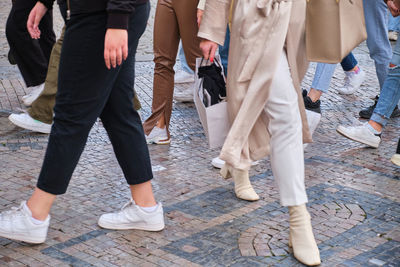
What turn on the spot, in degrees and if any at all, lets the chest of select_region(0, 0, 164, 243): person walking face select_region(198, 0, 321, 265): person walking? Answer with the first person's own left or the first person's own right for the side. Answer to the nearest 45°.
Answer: approximately 180°

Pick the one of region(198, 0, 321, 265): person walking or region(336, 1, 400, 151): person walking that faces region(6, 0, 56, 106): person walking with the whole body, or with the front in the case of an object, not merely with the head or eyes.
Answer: region(336, 1, 400, 151): person walking

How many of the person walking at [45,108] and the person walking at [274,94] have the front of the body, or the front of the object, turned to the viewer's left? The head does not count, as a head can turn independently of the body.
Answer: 1

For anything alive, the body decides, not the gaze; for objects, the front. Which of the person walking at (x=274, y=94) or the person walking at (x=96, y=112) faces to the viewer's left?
the person walking at (x=96, y=112)

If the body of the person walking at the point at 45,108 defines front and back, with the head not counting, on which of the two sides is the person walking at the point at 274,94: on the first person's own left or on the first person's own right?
on the first person's own left

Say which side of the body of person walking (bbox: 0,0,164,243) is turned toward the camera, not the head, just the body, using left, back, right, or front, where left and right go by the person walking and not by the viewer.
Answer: left

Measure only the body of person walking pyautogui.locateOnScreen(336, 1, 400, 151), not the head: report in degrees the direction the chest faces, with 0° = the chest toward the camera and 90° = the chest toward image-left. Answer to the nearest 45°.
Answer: approximately 90°

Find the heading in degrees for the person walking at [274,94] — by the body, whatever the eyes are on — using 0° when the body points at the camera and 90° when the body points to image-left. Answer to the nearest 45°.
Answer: approximately 315°

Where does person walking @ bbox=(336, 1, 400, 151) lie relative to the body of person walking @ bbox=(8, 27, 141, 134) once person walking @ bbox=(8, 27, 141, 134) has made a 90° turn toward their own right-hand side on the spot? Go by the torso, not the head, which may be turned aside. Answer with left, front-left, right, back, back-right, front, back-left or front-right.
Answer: right
